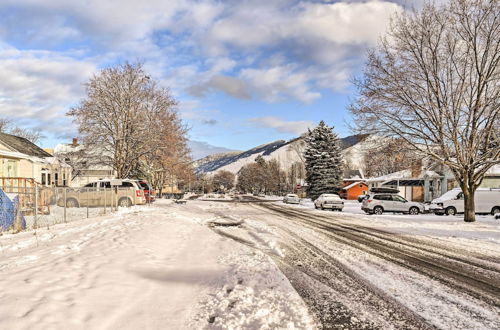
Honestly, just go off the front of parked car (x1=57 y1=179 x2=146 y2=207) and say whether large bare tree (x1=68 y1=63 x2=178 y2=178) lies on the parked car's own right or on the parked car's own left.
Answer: on the parked car's own right

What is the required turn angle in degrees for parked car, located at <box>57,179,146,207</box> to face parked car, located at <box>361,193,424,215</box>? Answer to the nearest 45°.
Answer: approximately 180°

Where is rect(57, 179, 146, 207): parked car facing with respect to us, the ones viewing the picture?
facing to the left of the viewer

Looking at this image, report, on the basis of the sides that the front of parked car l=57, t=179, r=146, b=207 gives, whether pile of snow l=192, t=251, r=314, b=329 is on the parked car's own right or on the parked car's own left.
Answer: on the parked car's own left

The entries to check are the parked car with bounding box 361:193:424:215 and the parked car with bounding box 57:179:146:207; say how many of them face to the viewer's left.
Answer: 1
